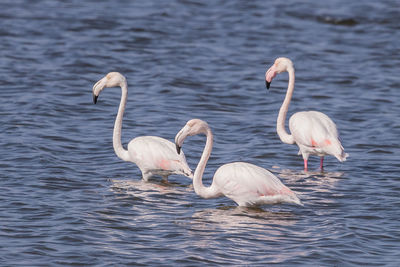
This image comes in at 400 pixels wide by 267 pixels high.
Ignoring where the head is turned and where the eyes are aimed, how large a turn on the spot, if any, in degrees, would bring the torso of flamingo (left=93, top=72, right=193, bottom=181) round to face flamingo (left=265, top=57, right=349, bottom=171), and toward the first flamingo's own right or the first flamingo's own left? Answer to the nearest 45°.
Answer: approximately 180°

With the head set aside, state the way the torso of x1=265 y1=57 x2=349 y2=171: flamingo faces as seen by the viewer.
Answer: to the viewer's left

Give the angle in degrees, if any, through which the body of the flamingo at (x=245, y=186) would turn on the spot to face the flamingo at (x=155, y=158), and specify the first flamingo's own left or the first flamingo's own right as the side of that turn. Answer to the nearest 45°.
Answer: approximately 45° to the first flamingo's own right

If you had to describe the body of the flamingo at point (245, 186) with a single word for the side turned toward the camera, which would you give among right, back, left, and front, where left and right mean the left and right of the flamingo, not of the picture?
left

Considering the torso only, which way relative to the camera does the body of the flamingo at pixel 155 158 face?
to the viewer's left

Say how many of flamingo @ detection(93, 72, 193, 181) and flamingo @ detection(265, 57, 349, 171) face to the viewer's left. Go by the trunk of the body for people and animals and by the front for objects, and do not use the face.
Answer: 2

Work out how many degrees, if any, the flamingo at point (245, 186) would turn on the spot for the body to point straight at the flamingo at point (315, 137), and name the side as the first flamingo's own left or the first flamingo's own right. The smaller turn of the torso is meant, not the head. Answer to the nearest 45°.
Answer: approximately 135° to the first flamingo's own right

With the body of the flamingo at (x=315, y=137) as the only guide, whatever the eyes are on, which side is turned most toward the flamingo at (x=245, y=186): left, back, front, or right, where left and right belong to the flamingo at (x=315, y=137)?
left

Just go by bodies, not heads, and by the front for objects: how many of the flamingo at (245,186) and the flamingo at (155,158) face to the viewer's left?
2

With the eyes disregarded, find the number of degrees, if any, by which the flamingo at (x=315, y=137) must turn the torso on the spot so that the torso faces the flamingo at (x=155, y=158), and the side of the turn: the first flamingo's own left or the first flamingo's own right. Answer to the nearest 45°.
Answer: approximately 45° to the first flamingo's own left
